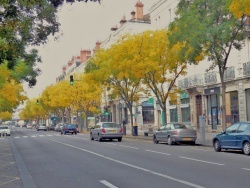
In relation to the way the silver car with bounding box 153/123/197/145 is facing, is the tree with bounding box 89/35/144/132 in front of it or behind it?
in front

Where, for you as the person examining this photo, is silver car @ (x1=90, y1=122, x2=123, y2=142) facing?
facing away from the viewer and to the left of the viewer

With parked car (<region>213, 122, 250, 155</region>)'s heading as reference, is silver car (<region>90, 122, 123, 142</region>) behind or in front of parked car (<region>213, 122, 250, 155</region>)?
in front

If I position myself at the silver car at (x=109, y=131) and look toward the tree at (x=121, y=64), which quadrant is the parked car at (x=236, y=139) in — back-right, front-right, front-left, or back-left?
back-right

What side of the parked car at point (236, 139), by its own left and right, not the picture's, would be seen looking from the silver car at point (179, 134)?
front

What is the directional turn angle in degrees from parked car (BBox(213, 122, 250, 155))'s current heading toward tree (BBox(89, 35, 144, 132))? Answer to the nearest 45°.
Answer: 0° — it already faces it

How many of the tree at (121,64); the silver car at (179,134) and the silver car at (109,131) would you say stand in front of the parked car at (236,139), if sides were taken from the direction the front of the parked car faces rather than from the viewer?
3

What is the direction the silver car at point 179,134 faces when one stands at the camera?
facing away from the viewer and to the left of the viewer

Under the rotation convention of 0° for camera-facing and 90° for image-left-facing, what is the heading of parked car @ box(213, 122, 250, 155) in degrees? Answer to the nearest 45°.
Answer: approximately 135°
